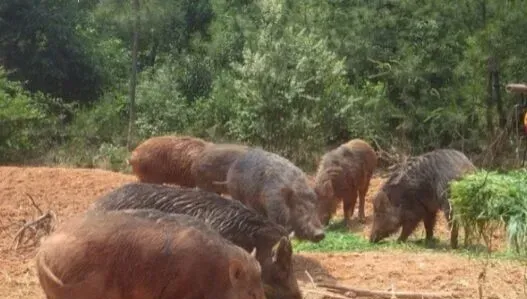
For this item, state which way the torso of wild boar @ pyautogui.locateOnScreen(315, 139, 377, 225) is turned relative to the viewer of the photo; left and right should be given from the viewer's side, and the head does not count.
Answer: facing the viewer and to the left of the viewer

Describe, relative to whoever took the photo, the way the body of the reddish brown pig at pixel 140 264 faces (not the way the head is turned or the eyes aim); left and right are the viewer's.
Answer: facing to the right of the viewer

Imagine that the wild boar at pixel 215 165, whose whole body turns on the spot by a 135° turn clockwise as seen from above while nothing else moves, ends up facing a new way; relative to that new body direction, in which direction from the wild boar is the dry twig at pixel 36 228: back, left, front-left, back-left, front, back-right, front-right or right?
front-right

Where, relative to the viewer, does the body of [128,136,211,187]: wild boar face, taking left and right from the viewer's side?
facing to the right of the viewer

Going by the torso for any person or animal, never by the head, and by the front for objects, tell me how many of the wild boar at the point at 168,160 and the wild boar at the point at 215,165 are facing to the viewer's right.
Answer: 2

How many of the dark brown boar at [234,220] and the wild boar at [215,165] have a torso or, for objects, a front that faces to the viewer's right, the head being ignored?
2

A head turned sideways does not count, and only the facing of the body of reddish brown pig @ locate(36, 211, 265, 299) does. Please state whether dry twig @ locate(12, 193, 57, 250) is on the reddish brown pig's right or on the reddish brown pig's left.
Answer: on the reddish brown pig's left

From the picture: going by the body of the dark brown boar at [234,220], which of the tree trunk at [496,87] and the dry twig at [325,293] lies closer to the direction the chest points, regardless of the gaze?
the dry twig

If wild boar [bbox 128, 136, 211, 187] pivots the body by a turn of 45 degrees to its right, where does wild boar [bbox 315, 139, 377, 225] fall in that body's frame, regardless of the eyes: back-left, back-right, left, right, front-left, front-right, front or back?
left

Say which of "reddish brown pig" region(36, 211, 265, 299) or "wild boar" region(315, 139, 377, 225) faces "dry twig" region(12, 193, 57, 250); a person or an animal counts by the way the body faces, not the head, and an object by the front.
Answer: the wild boar

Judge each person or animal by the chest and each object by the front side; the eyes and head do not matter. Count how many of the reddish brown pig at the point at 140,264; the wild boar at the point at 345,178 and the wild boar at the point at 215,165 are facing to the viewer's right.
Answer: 2

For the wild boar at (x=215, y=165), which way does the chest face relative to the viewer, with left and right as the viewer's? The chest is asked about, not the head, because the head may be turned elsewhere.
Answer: facing to the right of the viewer

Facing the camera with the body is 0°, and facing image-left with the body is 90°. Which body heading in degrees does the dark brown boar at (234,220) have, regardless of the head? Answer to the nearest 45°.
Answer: approximately 270°

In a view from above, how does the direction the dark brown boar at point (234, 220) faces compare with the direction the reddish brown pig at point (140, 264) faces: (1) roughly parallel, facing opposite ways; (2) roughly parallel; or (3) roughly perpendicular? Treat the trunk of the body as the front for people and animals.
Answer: roughly parallel

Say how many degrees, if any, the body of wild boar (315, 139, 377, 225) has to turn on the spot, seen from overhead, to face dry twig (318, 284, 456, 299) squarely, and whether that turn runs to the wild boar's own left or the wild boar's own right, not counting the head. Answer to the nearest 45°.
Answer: approximately 45° to the wild boar's own left
